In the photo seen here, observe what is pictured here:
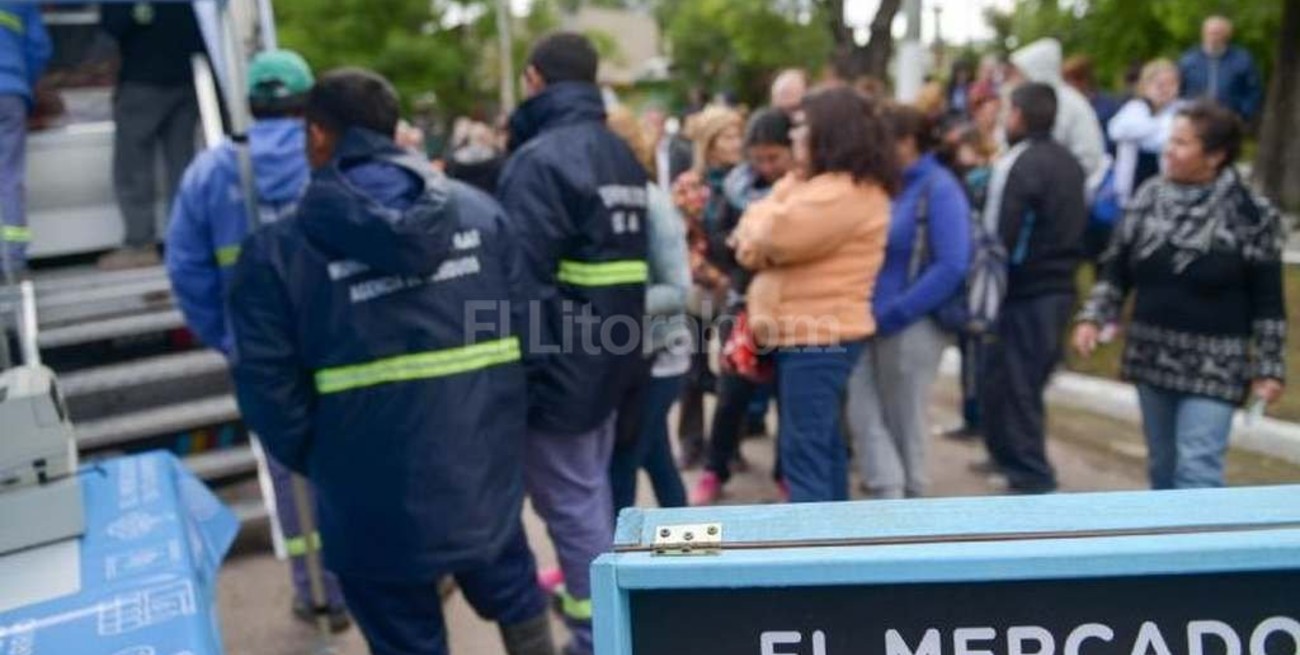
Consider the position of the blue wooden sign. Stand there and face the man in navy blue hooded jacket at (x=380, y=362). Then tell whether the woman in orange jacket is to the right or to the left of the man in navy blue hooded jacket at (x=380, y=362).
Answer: right

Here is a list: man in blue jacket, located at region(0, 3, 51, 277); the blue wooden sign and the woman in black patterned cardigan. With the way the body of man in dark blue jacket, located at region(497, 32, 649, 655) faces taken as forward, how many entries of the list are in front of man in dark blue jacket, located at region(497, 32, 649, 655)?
1

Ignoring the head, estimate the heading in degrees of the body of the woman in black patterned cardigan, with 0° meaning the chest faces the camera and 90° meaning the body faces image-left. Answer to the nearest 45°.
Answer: approximately 45°

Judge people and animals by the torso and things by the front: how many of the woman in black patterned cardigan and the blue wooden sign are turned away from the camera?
0

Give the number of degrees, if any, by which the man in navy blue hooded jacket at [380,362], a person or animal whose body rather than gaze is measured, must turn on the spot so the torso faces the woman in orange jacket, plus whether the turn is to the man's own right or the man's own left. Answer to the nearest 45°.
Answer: approximately 45° to the man's own right

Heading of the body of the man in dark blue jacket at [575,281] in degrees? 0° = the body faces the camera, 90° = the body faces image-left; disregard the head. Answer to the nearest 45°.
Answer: approximately 135°

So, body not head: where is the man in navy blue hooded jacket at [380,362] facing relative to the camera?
away from the camera

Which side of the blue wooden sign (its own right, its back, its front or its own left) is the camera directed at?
front

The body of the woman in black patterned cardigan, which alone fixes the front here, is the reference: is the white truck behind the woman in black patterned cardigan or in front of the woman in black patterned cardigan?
in front

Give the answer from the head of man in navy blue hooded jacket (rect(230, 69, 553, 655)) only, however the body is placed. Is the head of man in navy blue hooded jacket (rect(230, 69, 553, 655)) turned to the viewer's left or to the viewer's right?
to the viewer's left

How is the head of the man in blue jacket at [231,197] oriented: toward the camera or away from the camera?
away from the camera

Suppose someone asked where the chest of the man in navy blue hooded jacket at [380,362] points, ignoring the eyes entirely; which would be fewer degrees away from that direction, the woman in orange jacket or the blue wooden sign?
the woman in orange jacket

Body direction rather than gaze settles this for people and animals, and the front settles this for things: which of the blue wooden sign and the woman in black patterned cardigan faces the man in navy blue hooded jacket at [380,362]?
the woman in black patterned cardigan
